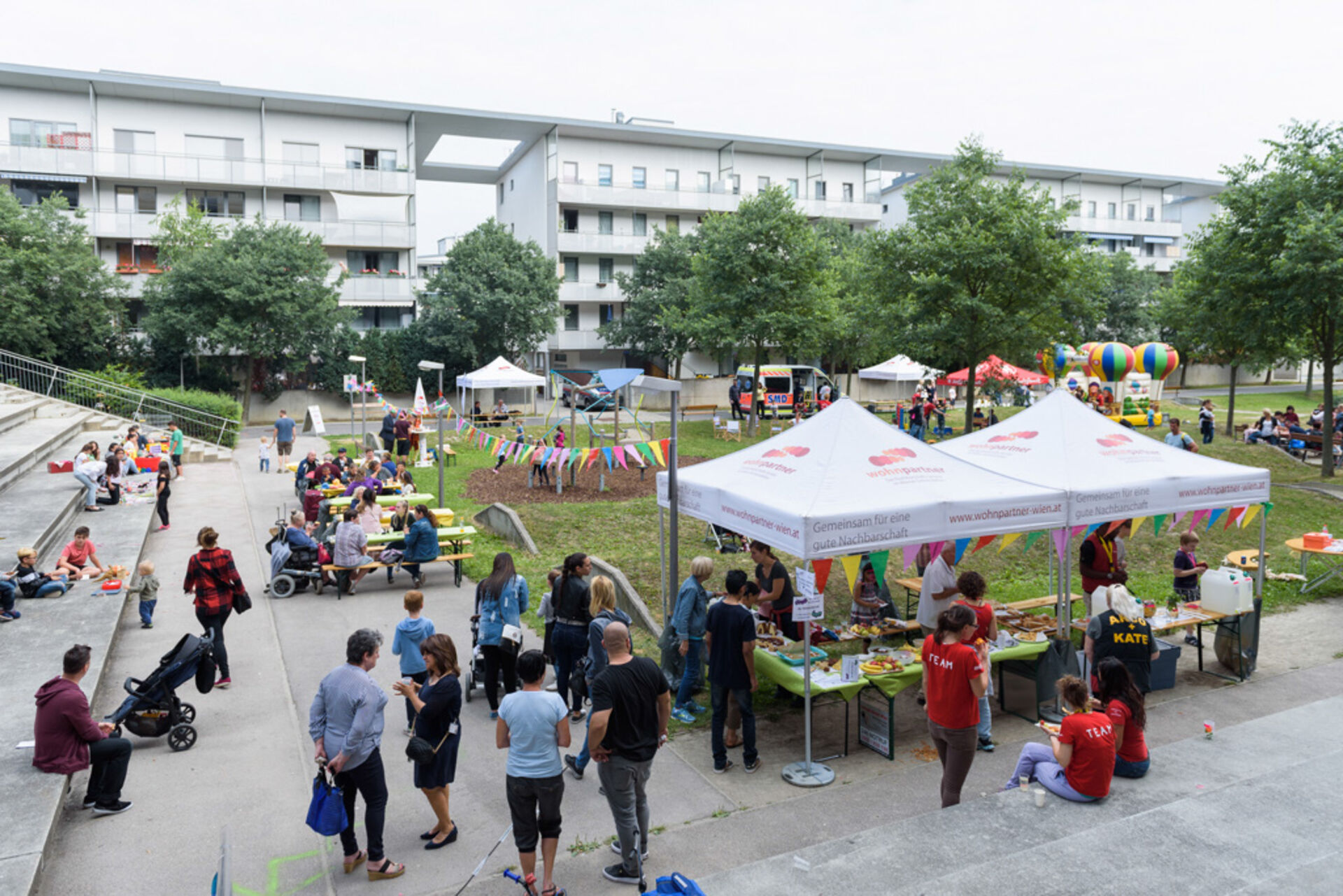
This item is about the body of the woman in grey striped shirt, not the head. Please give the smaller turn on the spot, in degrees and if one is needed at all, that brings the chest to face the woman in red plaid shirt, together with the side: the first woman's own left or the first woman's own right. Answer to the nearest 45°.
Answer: approximately 45° to the first woman's own left

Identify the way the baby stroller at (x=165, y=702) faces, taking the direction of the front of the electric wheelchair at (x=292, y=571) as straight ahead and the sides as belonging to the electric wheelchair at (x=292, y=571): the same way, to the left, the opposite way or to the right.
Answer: the opposite way

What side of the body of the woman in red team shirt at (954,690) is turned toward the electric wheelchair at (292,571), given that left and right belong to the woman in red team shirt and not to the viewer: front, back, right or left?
left

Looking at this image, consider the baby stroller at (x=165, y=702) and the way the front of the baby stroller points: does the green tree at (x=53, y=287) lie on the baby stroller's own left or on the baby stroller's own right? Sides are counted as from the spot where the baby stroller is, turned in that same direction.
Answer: on the baby stroller's own right

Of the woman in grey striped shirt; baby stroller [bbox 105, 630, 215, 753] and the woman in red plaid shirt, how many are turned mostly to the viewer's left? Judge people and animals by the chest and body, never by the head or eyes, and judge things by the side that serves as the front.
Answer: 1

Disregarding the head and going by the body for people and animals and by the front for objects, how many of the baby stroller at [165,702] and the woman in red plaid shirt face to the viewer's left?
1

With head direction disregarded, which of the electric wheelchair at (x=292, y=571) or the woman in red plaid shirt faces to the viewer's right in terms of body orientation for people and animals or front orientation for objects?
the electric wheelchair

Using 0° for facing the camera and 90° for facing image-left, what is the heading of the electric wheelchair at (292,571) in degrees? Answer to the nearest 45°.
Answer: approximately 270°

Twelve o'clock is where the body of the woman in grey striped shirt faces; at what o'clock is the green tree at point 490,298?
The green tree is roughly at 11 o'clock from the woman in grey striped shirt.

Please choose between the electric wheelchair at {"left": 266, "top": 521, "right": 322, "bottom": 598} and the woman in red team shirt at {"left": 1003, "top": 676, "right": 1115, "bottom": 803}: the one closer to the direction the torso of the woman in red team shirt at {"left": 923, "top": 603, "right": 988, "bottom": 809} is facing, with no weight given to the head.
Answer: the woman in red team shirt

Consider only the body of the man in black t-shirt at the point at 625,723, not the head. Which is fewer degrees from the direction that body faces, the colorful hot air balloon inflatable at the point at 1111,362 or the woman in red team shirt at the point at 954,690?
the colorful hot air balloon inflatable

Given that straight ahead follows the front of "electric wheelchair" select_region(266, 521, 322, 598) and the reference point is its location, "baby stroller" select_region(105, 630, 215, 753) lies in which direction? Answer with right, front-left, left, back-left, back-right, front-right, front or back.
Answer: right

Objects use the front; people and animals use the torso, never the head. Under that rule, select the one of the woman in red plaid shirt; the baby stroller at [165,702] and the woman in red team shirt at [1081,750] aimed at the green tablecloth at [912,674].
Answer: the woman in red team shirt

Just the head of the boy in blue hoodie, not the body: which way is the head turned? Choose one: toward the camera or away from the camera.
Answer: away from the camera
